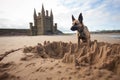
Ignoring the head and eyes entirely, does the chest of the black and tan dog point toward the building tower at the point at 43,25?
no

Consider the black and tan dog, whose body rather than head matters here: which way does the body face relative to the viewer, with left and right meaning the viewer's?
facing the viewer and to the left of the viewer
